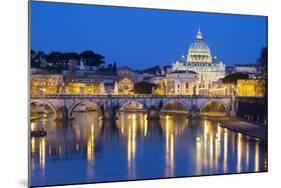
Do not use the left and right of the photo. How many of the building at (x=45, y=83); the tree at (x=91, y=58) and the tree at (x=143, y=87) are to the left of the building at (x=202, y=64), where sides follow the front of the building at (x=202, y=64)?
0

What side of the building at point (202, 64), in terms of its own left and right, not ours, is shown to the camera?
front

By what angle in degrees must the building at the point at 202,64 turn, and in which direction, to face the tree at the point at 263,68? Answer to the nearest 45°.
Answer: approximately 90° to its left

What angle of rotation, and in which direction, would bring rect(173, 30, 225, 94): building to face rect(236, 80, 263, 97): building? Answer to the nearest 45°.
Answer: approximately 90° to its left
